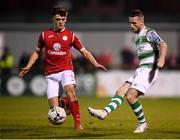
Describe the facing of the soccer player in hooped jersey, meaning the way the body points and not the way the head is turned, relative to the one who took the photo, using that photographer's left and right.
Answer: facing the viewer and to the left of the viewer

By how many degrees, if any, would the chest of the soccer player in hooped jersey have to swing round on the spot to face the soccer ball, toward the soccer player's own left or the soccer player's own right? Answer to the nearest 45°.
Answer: approximately 45° to the soccer player's own right
